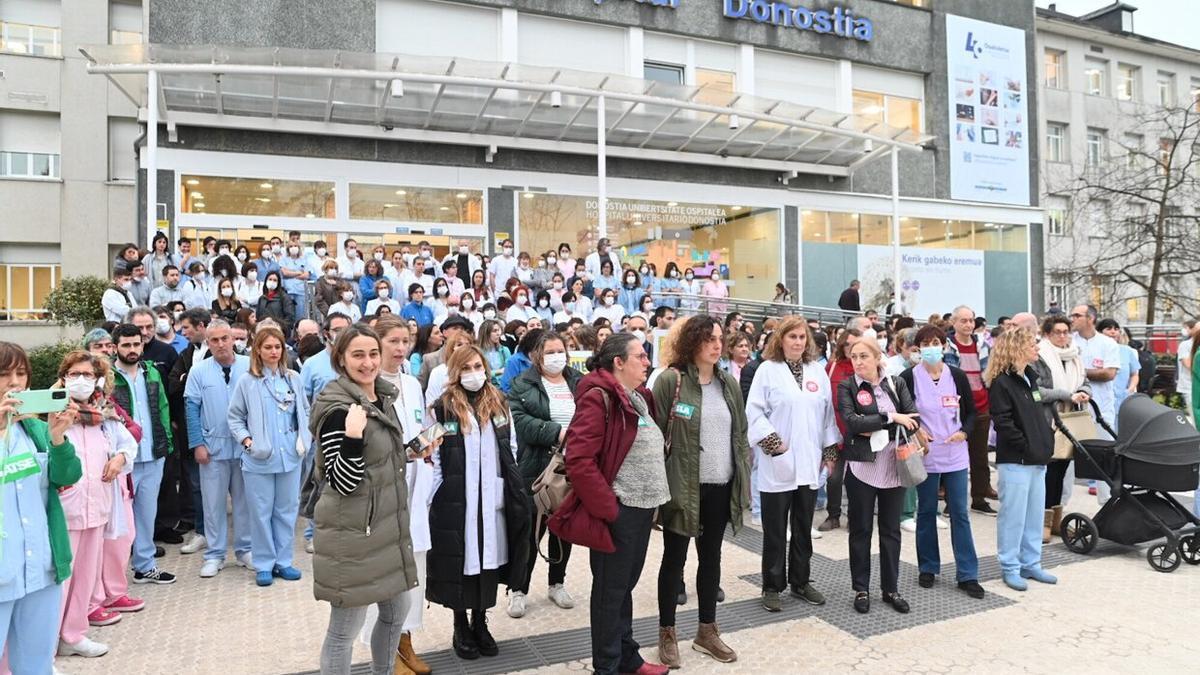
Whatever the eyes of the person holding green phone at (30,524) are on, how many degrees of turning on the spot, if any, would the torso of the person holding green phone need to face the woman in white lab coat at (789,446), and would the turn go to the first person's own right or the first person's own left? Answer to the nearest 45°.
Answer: approximately 90° to the first person's own left

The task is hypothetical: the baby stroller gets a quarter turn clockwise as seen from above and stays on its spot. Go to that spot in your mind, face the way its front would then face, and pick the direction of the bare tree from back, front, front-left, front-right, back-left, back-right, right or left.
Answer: back-right

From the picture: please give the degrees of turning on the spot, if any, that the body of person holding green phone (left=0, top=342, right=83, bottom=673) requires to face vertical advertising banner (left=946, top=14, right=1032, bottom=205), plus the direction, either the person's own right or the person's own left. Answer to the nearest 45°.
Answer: approximately 90° to the person's own left

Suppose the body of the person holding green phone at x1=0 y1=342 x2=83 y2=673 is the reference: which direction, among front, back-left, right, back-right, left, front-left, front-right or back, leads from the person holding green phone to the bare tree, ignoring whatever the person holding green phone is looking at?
left

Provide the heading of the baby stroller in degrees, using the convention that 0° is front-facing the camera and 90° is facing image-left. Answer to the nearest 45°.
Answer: approximately 315°

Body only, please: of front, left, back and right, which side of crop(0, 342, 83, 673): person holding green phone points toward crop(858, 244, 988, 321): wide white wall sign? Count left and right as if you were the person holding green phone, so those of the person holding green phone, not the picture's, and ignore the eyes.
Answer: left

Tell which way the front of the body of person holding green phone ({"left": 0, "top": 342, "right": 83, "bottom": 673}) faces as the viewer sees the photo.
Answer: toward the camera

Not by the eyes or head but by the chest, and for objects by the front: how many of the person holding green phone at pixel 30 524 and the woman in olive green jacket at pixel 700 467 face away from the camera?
0

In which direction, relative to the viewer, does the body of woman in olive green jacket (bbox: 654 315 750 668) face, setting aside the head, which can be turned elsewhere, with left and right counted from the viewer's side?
facing the viewer and to the right of the viewer

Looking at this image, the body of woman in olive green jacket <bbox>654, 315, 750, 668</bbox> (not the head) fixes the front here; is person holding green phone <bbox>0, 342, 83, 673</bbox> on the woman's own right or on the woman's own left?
on the woman's own right

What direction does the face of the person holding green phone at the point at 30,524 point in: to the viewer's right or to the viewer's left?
to the viewer's right

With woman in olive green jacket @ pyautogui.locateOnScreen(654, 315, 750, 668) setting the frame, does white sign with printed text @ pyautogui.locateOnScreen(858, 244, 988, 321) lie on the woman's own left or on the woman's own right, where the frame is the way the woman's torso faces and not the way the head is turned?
on the woman's own left
